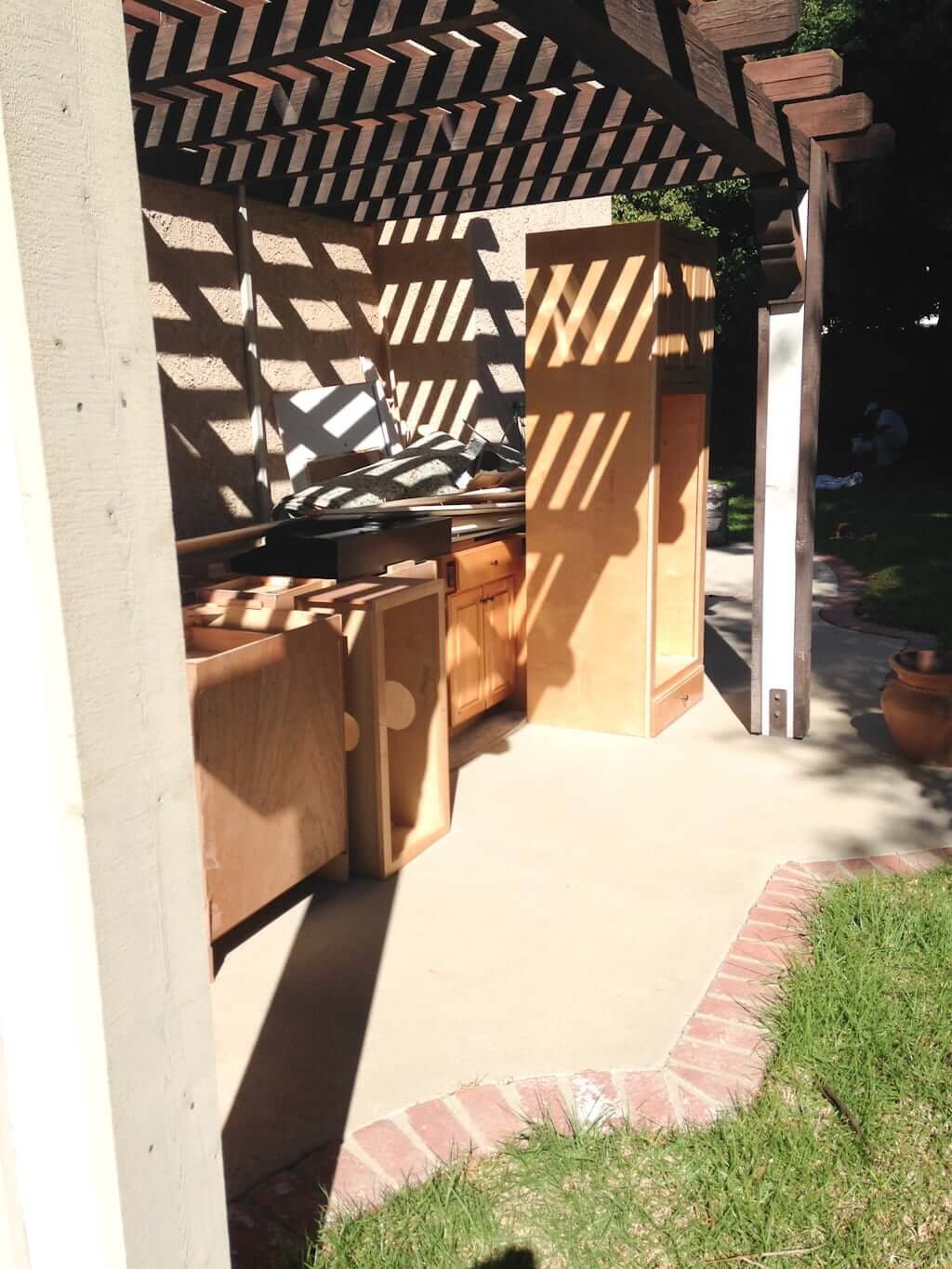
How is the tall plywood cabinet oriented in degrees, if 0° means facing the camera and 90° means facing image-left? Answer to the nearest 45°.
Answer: approximately 270°

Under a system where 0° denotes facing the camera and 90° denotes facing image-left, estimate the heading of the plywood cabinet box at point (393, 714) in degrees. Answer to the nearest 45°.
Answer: approximately 315°

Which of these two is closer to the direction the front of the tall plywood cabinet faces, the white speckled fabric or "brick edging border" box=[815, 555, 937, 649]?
the brick edging border

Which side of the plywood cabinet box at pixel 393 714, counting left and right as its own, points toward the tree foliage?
left
